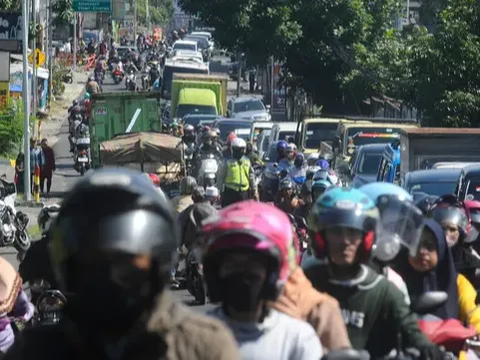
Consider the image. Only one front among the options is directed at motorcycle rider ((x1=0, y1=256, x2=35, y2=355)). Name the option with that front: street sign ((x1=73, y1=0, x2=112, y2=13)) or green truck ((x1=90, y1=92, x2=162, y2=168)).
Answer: the street sign

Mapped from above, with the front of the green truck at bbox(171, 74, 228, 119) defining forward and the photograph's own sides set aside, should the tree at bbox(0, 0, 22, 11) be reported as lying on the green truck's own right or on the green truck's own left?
on the green truck's own right

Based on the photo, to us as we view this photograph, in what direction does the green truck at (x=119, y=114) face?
facing away from the viewer

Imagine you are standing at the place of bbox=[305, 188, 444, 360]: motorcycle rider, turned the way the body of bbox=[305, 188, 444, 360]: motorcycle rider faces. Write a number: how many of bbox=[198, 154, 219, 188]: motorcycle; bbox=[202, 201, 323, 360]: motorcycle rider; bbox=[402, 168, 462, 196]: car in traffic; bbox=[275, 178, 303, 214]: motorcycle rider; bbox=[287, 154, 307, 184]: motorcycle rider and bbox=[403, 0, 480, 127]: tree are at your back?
5

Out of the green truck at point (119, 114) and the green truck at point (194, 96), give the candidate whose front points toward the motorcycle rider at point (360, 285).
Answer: the green truck at point (194, 96)

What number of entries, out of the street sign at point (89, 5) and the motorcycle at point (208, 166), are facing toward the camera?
2

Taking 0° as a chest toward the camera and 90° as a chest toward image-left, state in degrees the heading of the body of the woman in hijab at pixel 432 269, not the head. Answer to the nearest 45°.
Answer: approximately 45°

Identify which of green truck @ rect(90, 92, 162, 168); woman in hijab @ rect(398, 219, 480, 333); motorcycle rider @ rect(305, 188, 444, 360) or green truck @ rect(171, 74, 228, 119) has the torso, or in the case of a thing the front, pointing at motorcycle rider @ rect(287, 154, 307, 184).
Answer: green truck @ rect(171, 74, 228, 119)

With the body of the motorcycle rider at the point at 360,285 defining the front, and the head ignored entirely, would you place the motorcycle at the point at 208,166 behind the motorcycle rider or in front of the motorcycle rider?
behind

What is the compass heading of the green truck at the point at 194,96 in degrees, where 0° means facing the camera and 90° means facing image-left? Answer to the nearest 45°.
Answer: approximately 0°

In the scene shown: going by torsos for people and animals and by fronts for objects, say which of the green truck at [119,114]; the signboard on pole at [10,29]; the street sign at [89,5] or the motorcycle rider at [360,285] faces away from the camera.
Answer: the green truck
